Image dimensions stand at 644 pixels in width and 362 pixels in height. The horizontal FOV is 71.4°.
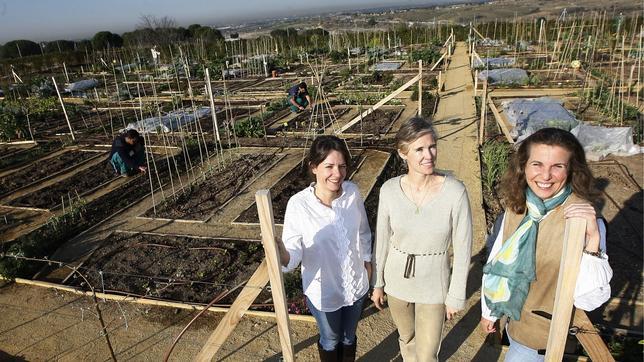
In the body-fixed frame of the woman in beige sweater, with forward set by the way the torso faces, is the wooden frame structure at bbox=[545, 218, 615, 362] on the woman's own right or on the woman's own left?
on the woman's own left

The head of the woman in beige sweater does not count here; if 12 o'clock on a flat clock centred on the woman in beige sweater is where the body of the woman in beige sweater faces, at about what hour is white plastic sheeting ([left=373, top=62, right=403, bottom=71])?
The white plastic sheeting is roughly at 6 o'clock from the woman in beige sweater.

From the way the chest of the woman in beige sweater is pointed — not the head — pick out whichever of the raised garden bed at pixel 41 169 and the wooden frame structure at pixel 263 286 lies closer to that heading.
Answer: the wooden frame structure

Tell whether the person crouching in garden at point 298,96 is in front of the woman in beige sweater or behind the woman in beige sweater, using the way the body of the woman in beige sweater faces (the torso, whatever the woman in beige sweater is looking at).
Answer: behind

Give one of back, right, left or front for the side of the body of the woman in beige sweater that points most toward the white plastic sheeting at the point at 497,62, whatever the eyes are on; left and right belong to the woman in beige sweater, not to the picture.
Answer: back

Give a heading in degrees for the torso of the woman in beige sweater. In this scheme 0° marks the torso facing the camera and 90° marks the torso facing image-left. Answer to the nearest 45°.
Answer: approximately 0°

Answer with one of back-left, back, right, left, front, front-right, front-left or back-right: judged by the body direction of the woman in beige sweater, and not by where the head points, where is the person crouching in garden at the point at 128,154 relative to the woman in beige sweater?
back-right
